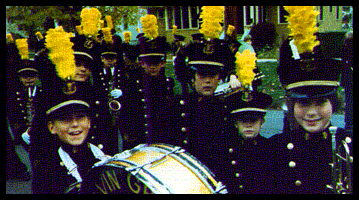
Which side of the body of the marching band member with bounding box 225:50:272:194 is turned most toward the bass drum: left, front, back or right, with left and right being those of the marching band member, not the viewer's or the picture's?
right

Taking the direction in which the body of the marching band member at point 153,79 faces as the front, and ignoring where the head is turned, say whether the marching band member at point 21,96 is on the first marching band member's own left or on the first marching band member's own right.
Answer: on the first marching band member's own right

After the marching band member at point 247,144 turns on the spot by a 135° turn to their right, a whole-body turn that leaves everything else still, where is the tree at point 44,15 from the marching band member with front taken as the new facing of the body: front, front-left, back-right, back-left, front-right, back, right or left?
front

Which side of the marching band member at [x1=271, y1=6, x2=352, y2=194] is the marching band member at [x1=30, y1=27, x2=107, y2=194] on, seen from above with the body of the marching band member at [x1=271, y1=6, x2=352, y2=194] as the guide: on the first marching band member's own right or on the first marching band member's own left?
on the first marching band member's own right

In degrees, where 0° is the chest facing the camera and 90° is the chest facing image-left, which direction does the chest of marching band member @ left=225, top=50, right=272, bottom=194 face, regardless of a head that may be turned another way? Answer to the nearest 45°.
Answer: approximately 0°

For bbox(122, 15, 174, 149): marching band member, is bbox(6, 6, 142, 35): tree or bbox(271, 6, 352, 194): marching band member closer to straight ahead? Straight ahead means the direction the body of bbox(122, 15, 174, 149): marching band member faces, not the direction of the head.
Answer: the marching band member
